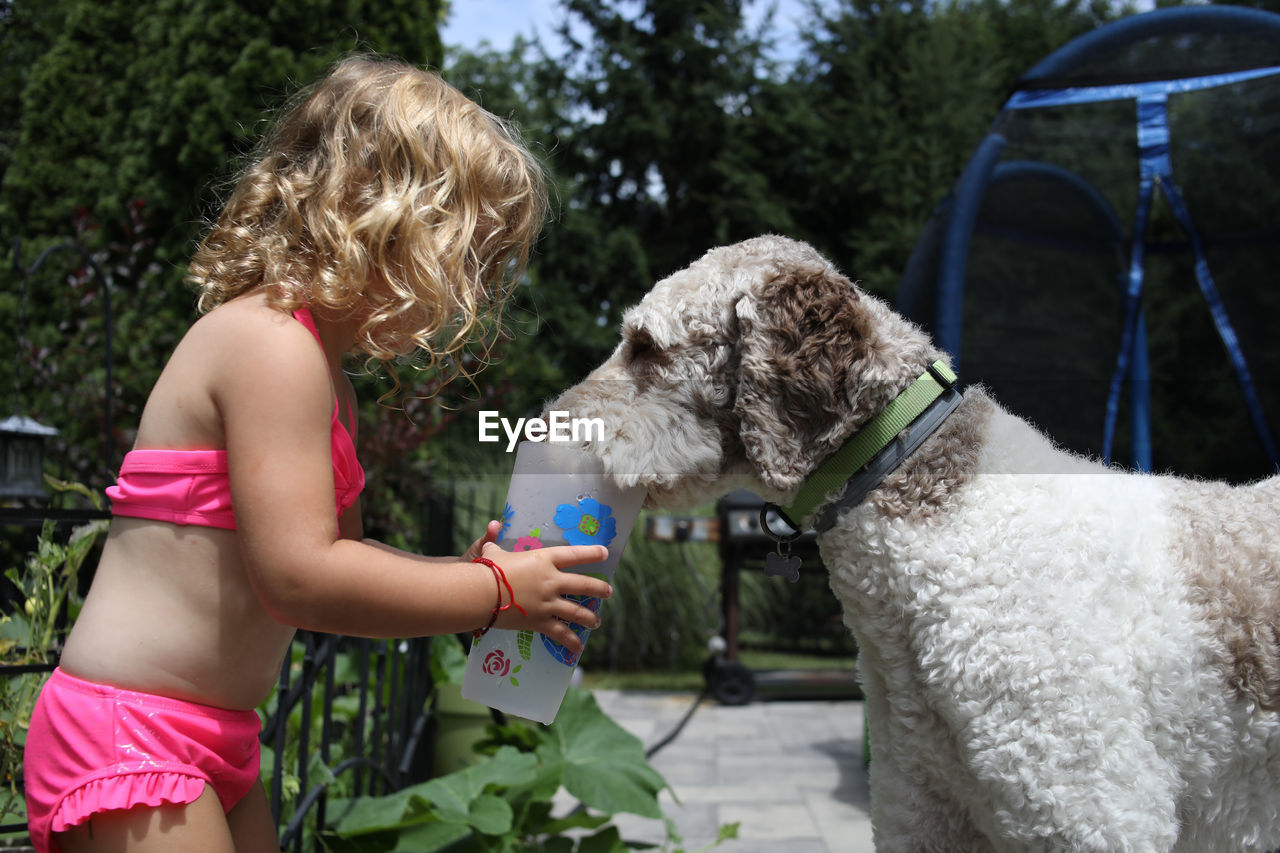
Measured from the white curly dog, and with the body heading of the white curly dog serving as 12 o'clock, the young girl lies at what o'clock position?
The young girl is roughly at 11 o'clock from the white curly dog.

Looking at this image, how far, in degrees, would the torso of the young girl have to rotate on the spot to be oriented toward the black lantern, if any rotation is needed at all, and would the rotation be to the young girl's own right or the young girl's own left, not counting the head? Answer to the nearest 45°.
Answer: approximately 90° to the young girl's own left

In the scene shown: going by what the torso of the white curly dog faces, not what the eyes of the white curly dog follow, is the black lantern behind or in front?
in front

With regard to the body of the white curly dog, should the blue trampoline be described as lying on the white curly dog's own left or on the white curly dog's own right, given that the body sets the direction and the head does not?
on the white curly dog's own right

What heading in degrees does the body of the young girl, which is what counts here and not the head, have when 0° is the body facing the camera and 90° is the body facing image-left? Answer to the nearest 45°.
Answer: approximately 270°

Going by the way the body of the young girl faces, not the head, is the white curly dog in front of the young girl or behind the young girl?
in front

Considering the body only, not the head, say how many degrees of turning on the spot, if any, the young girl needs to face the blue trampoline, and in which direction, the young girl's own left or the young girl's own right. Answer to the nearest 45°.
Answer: approximately 45° to the young girl's own left

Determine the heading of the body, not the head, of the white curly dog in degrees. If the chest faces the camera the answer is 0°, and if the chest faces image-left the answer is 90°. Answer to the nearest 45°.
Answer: approximately 90°

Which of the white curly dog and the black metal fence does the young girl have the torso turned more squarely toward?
the white curly dog

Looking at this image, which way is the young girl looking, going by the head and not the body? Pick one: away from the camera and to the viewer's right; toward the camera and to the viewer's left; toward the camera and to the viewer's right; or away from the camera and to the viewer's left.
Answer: away from the camera and to the viewer's right

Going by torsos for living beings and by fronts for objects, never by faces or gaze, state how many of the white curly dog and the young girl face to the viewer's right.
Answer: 1
